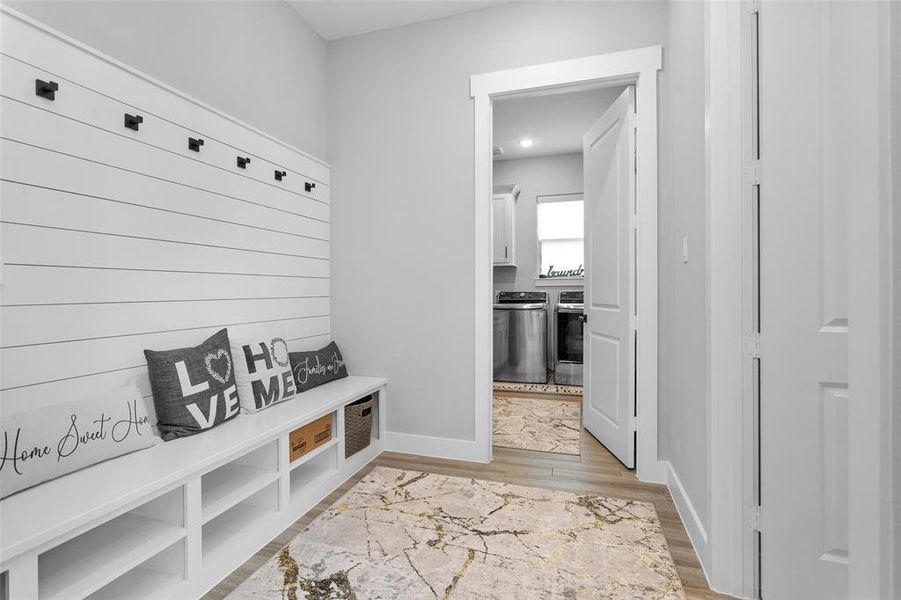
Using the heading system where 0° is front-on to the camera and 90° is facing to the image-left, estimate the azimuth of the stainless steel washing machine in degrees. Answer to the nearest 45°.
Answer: approximately 0°

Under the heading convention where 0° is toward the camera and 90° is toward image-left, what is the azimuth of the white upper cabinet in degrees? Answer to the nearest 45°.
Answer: approximately 0°

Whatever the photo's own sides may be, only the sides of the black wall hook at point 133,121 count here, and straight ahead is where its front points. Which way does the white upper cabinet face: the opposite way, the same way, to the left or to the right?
to the right

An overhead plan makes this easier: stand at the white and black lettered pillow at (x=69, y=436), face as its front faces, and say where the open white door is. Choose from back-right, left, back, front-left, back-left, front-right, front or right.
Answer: front-left

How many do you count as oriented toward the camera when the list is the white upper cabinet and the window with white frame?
2

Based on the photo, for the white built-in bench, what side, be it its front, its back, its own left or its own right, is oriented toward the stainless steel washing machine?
left

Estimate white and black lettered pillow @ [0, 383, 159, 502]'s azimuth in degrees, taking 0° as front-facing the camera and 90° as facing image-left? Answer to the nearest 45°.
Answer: approximately 315°

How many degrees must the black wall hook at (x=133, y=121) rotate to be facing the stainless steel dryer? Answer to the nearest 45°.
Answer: approximately 45° to its left

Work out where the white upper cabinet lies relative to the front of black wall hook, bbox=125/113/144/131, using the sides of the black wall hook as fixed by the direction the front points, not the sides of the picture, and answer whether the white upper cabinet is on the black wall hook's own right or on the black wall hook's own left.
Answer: on the black wall hook's own left

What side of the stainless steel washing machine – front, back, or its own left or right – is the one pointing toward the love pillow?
front

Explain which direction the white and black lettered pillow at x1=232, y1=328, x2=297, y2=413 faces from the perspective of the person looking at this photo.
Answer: facing the viewer and to the right of the viewer

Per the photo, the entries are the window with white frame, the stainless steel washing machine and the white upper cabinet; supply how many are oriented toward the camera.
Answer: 3

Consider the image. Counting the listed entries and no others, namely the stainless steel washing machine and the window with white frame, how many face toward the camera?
2

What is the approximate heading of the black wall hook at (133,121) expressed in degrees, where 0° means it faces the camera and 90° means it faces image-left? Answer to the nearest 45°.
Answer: approximately 315°

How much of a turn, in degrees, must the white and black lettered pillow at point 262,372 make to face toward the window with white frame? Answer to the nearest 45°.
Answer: approximately 90° to its left

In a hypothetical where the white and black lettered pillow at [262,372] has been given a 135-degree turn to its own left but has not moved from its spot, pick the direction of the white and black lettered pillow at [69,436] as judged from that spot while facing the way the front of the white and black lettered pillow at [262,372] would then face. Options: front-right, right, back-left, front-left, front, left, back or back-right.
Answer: back-left
